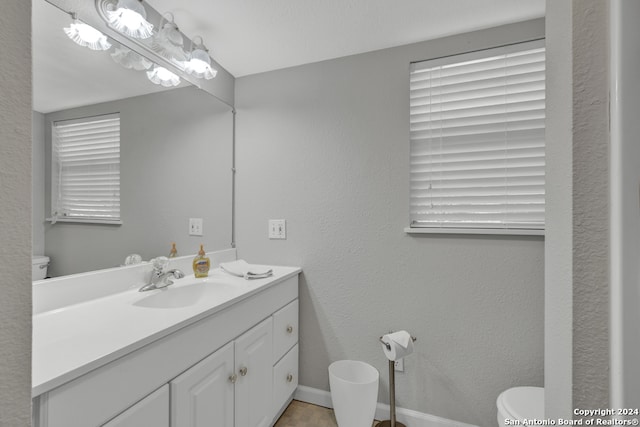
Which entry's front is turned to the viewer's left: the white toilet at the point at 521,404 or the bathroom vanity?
the white toilet

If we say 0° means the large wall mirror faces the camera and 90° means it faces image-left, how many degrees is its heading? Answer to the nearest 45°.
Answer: approximately 315°

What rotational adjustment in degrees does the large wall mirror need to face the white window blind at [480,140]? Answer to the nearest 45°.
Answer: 0° — it already faces it

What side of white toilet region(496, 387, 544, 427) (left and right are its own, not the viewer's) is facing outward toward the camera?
left

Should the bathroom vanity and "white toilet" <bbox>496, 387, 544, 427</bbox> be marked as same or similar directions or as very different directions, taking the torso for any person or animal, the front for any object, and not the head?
very different directions

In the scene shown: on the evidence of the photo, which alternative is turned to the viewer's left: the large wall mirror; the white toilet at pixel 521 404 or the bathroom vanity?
the white toilet

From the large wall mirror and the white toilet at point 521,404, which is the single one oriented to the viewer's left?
the white toilet
